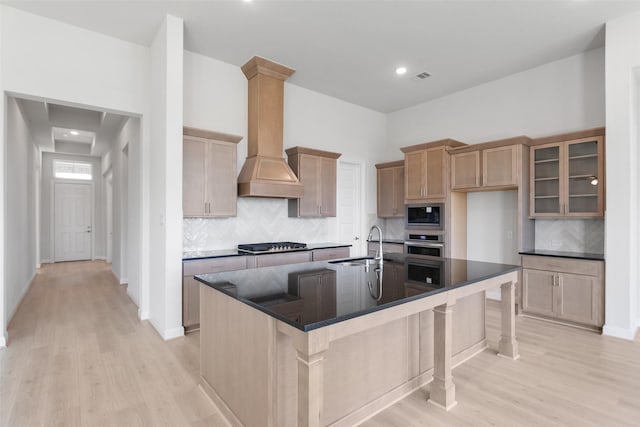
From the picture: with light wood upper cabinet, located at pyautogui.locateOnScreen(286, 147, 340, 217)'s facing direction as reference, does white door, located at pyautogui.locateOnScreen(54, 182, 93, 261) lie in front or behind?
behind

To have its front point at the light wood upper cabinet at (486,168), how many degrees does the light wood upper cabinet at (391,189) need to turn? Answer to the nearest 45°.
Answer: approximately 90° to its left

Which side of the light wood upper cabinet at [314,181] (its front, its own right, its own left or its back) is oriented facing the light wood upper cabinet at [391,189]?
left

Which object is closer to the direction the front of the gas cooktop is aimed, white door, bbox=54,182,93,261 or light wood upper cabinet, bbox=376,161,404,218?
the light wood upper cabinet

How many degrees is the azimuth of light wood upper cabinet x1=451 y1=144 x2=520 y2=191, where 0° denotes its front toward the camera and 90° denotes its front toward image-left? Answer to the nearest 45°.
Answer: approximately 45°

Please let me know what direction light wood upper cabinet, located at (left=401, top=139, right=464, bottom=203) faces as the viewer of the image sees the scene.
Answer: facing the viewer and to the left of the viewer

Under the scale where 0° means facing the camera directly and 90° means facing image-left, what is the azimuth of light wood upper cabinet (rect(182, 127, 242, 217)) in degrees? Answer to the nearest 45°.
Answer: approximately 315°
